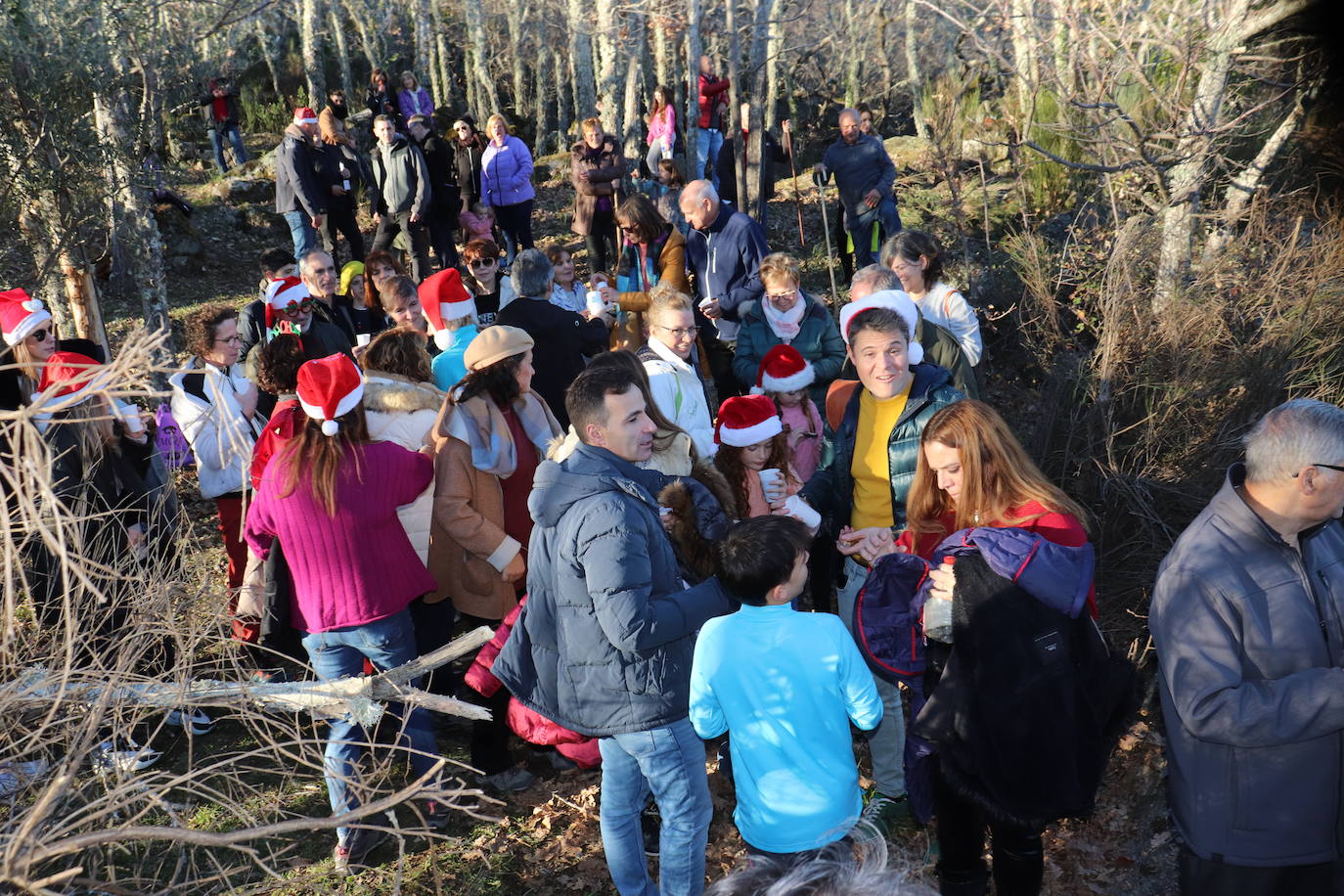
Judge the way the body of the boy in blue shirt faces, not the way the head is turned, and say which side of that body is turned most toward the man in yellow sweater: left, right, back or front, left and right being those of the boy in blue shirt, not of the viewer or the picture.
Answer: front

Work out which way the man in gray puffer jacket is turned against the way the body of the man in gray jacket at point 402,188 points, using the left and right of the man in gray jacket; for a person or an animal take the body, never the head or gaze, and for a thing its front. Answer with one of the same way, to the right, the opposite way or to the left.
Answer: to the left

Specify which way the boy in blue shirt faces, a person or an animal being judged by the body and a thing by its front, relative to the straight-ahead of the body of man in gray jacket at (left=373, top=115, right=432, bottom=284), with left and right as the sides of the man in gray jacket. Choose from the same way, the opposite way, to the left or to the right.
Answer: the opposite way

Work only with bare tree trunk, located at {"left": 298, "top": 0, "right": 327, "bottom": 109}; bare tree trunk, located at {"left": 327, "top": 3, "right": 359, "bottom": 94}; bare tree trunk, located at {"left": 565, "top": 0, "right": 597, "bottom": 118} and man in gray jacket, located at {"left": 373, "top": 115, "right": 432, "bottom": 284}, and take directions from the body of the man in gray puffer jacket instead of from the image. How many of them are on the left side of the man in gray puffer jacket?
4

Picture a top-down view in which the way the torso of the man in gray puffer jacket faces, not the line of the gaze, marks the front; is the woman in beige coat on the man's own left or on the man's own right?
on the man's own left

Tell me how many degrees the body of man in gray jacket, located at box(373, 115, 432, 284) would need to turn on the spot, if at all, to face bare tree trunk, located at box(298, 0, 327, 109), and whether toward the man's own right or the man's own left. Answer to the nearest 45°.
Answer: approximately 180°

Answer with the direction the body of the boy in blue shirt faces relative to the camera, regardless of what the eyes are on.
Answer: away from the camera

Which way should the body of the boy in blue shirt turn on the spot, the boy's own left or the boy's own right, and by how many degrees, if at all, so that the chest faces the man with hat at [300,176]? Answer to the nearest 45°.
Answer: approximately 45° to the boy's own left

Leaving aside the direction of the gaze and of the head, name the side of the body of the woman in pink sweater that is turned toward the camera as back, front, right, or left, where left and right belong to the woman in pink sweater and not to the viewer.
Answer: back

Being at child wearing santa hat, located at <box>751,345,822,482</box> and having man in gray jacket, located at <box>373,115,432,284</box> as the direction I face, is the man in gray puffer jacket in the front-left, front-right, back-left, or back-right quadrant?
back-left

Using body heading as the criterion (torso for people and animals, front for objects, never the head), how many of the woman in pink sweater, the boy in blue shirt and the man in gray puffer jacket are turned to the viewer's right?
1

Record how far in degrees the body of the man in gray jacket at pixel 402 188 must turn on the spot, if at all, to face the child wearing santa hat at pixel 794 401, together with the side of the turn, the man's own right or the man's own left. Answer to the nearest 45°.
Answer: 0° — they already face them

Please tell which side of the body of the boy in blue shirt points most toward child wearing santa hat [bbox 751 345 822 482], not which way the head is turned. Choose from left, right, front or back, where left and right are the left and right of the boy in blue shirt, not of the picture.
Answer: front
